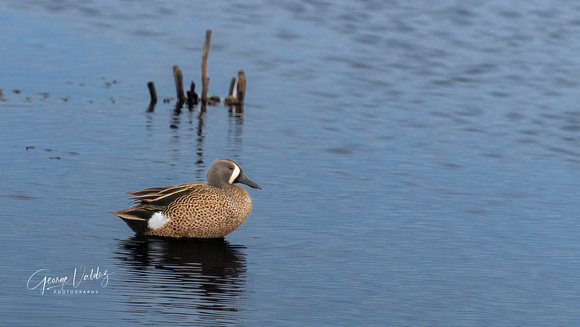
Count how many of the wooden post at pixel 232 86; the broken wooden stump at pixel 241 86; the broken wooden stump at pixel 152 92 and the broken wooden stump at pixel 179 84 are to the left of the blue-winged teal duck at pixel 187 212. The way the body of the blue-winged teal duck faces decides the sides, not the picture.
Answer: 4

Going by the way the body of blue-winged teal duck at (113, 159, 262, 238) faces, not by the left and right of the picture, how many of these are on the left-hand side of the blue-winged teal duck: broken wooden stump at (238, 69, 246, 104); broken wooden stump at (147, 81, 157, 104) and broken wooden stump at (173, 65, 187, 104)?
3

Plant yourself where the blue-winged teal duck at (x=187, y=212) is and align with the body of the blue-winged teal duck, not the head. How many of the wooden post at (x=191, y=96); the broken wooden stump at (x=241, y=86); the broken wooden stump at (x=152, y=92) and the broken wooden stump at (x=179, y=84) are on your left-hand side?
4

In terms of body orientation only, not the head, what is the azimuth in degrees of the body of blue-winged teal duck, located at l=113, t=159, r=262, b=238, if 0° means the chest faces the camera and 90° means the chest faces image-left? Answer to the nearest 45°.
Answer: approximately 270°

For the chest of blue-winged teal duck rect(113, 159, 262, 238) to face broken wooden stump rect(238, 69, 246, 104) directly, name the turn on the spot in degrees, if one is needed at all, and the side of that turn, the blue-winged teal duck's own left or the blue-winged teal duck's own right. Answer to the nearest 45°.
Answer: approximately 90° to the blue-winged teal duck's own left

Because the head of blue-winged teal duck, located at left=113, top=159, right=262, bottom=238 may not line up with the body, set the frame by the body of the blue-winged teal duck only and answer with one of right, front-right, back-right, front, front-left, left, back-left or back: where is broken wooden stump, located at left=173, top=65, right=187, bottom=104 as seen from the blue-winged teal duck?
left

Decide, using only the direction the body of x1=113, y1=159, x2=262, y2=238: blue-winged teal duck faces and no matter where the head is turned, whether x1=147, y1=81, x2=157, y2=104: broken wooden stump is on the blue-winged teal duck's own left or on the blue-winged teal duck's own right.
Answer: on the blue-winged teal duck's own left

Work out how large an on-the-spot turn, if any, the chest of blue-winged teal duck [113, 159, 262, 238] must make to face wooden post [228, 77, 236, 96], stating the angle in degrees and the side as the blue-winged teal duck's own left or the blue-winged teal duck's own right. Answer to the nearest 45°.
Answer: approximately 90° to the blue-winged teal duck's own left

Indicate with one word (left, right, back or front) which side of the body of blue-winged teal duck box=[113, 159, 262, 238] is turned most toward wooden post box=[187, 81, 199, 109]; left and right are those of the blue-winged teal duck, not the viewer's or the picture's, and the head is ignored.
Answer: left

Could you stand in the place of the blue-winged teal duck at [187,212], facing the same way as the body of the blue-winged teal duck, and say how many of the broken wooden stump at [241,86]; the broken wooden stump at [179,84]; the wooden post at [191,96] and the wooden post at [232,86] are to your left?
4

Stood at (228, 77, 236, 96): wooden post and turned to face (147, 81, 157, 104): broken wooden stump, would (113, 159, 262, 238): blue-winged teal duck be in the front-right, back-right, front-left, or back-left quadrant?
front-left
